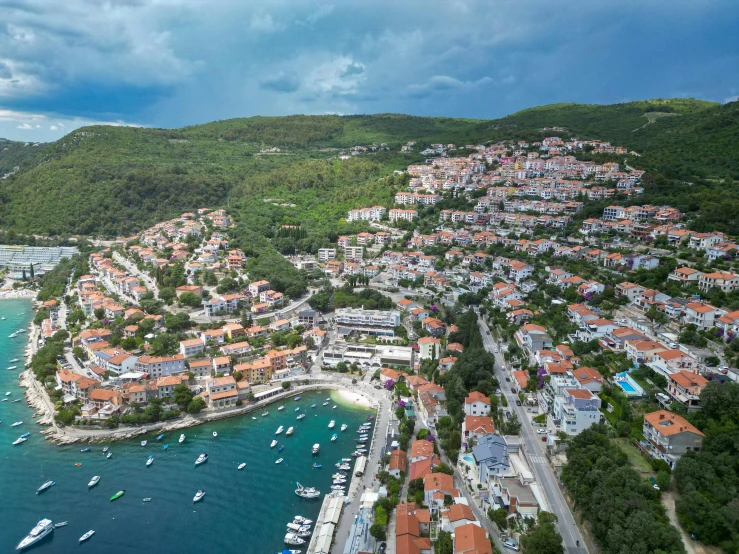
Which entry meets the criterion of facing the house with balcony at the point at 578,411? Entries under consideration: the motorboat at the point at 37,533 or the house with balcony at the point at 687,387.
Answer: the house with balcony at the point at 687,387

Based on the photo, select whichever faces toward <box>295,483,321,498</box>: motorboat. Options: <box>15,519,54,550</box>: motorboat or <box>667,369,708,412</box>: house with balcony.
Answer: the house with balcony

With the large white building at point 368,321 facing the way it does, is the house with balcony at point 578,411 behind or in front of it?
in front

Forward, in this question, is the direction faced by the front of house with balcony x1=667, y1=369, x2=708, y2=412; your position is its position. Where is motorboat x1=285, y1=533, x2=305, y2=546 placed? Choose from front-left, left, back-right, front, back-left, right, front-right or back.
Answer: front

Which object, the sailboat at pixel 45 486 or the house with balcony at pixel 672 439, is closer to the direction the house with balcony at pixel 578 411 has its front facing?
the sailboat

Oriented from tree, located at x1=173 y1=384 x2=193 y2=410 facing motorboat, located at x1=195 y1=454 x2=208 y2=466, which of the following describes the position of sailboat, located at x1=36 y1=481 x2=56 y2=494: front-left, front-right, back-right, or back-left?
front-right

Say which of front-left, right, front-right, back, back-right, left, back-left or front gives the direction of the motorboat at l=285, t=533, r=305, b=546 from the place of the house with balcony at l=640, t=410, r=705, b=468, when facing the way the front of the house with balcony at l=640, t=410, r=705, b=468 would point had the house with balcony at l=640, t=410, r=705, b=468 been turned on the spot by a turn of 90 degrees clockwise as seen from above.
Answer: left

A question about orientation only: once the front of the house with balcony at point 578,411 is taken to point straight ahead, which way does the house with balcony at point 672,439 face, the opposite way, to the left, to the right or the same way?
the same way

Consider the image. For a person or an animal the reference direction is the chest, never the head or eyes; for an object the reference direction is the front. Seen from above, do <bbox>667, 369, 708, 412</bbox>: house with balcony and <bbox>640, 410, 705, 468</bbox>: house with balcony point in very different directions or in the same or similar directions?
same or similar directions

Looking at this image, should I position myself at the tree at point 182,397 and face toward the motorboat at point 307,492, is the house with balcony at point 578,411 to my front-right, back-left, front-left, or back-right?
front-left

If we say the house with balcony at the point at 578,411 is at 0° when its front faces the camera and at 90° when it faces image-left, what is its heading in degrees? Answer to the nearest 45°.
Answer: approximately 45°

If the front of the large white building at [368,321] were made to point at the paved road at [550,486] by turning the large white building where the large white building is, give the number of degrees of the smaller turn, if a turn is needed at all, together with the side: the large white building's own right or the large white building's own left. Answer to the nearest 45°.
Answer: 0° — it already faces it

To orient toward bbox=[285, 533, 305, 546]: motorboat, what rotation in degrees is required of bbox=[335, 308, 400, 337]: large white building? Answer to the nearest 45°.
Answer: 0° — it already faces it

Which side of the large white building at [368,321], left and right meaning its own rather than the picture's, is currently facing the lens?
front

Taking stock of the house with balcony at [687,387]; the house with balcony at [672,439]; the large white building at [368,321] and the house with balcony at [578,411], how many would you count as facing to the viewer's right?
0

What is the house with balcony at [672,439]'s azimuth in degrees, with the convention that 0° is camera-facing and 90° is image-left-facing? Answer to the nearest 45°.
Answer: approximately 45°
